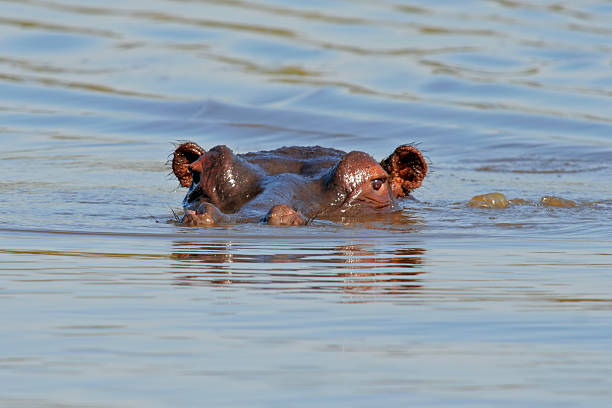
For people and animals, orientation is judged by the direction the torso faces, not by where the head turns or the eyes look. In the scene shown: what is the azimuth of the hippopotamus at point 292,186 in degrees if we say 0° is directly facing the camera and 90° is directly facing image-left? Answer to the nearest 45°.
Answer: approximately 45°
